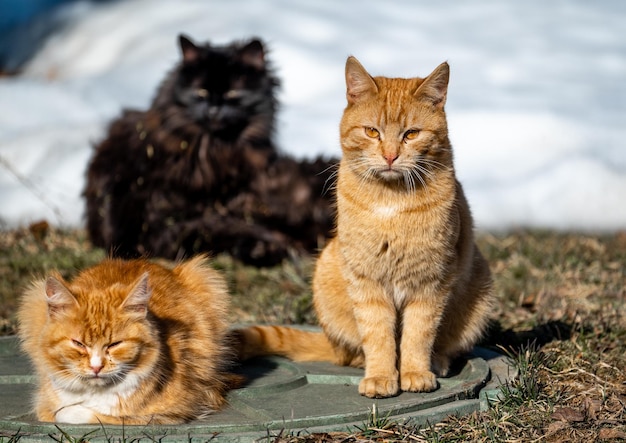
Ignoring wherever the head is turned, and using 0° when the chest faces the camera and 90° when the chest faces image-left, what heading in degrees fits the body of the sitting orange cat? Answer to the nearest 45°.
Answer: approximately 0°

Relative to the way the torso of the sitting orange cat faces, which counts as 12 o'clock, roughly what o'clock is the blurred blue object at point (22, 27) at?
The blurred blue object is roughly at 5 o'clock from the sitting orange cat.

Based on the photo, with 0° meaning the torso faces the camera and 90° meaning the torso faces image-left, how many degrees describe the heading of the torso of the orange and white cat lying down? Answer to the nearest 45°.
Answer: approximately 45°

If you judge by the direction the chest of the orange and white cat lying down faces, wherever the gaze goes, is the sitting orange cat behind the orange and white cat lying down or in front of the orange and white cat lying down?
behind

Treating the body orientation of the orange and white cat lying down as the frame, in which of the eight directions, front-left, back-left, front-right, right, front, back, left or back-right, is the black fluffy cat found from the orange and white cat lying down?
back-right

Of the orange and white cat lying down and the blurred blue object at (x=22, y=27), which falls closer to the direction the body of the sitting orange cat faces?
the orange and white cat lying down

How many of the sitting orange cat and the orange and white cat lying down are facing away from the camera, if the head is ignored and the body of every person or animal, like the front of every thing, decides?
0

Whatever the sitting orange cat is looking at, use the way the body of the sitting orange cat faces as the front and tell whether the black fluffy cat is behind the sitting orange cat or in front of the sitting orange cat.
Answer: behind
